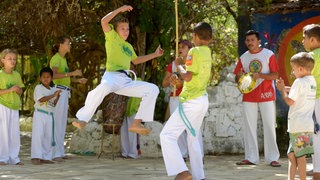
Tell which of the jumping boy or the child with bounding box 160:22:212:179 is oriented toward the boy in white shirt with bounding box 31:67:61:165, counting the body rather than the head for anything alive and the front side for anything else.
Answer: the child

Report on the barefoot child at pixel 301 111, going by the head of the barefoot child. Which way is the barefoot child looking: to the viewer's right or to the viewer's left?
to the viewer's left

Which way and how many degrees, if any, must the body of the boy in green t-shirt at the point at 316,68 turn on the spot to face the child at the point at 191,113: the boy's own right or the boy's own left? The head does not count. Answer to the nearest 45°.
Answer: approximately 45° to the boy's own left

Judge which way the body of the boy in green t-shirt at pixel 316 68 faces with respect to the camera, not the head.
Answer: to the viewer's left

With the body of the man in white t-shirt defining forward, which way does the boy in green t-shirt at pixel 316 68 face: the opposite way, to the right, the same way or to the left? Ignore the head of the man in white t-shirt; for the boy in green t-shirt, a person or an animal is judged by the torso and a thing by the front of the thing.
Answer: to the right

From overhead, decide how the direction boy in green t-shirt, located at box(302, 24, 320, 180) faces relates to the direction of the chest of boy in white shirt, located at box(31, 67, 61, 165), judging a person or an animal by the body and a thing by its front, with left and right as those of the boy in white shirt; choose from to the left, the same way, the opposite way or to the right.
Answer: the opposite way

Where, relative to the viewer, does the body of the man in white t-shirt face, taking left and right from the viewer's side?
facing the viewer

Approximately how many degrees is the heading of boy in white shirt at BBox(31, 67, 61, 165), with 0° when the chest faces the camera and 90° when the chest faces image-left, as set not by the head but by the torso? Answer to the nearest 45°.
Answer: approximately 315°

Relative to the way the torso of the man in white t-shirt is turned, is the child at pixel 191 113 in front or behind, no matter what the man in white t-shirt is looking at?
in front

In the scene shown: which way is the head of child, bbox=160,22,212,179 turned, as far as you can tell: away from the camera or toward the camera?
away from the camera

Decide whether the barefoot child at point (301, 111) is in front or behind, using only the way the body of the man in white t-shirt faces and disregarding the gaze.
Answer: in front

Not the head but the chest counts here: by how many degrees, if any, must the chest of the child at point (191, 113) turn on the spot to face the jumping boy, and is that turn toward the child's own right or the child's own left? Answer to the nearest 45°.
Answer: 0° — they already face them
